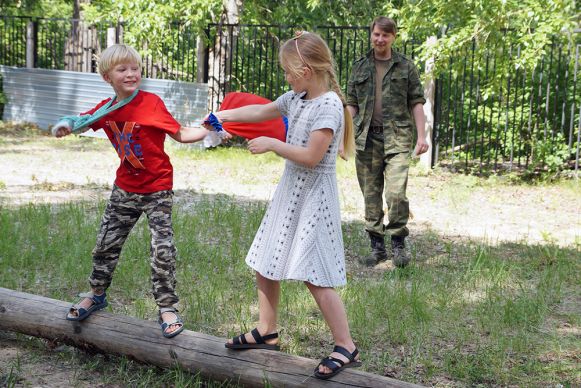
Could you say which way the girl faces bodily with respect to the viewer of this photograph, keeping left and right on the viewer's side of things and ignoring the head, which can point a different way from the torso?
facing the viewer and to the left of the viewer

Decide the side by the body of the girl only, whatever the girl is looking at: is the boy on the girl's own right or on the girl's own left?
on the girl's own right

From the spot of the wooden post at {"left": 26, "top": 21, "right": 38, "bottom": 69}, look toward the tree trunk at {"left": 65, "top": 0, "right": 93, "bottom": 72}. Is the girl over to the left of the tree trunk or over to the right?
right

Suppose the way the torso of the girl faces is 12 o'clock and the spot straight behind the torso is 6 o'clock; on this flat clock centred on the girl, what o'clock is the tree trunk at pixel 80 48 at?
The tree trunk is roughly at 4 o'clock from the girl.

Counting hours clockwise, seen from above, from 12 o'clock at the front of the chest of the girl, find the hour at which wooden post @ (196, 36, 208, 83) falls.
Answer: The wooden post is roughly at 4 o'clock from the girl.

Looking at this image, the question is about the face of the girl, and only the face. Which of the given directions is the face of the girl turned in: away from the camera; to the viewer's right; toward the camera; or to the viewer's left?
to the viewer's left

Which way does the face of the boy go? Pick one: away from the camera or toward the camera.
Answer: toward the camera

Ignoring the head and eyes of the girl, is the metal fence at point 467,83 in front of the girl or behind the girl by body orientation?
behind

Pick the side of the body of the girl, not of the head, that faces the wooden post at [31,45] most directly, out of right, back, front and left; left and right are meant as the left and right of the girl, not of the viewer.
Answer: right

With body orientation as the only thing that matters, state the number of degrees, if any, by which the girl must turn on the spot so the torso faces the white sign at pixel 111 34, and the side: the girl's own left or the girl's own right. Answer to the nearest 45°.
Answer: approximately 135° to the girl's own right
